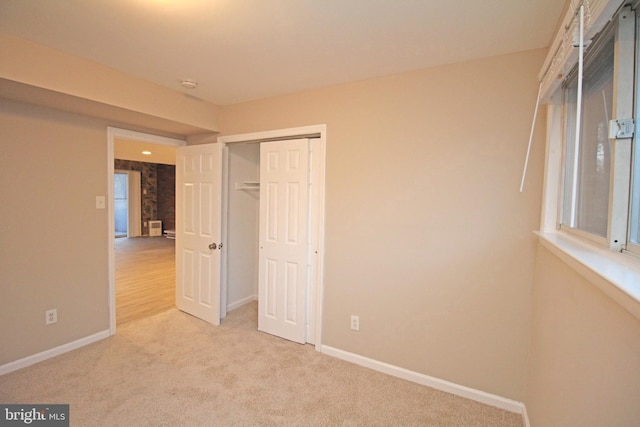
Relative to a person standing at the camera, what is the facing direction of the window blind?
facing to the left of the viewer

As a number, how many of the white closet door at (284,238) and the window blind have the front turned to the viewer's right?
0

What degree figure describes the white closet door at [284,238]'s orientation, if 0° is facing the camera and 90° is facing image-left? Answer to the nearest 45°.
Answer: approximately 45°

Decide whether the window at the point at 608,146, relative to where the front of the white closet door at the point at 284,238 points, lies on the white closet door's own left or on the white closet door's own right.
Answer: on the white closet door's own left

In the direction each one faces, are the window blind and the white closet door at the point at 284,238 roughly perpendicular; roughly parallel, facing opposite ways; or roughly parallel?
roughly perpendicular

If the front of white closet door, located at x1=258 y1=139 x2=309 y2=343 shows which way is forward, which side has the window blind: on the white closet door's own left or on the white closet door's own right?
on the white closet door's own left

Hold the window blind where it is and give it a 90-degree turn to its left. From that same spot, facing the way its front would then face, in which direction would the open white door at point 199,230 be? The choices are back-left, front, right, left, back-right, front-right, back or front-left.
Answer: right
